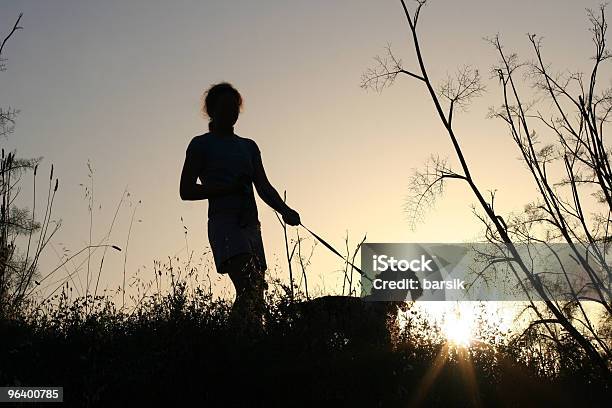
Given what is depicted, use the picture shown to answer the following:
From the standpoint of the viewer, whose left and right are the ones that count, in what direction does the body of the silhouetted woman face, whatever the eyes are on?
facing the viewer and to the right of the viewer
